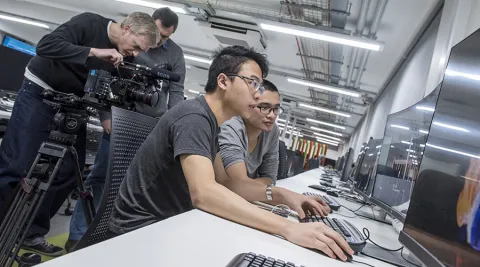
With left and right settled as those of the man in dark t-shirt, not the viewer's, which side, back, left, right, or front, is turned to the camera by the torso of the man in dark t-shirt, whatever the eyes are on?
right

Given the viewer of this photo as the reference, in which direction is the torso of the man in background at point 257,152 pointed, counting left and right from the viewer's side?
facing the viewer and to the right of the viewer

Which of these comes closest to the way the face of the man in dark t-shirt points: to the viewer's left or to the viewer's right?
to the viewer's right

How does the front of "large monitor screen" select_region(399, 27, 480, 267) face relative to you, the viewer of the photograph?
facing the viewer and to the left of the viewer

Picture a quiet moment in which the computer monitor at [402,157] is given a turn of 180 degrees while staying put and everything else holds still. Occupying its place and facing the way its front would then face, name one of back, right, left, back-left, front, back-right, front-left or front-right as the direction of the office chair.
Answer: back

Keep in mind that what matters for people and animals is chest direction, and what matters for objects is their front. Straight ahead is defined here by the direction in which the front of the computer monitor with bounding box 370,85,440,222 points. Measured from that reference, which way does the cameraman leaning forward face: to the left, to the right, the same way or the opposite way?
the opposite way

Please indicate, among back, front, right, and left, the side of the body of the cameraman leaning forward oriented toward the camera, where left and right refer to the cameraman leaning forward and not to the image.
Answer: right

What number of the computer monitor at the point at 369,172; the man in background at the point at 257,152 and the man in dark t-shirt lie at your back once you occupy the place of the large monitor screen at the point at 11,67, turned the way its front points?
0

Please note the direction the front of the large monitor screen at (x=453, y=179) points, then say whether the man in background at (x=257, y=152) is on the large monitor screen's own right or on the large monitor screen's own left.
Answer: on the large monitor screen's own right

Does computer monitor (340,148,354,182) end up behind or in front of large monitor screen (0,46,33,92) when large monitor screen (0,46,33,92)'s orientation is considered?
in front

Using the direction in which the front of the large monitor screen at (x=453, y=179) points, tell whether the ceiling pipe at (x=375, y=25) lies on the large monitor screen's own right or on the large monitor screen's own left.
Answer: on the large monitor screen's own right
